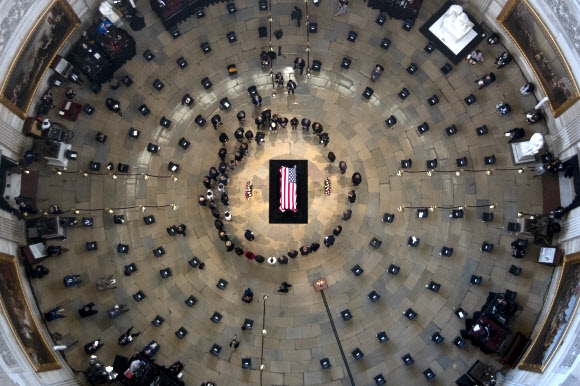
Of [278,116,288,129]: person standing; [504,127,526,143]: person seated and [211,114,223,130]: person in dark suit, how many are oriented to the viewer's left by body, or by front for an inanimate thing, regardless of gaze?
1

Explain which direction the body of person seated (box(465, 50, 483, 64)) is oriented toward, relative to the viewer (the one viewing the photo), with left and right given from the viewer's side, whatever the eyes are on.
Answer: facing the viewer and to the left of the viewer

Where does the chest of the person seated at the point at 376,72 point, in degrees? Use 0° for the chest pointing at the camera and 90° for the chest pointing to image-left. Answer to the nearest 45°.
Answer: approximately 45°

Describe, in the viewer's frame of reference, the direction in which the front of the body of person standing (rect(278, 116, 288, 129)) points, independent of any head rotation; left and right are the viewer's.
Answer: facing the viewer

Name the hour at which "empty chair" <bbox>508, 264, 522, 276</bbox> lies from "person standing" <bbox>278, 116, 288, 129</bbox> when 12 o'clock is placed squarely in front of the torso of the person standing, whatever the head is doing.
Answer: The empty chair is roughly at 9 o'clock from the person standing.

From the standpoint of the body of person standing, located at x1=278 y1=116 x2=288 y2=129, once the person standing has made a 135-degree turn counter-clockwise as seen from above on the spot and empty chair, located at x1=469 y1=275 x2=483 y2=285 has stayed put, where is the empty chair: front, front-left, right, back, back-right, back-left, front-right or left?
front-right
